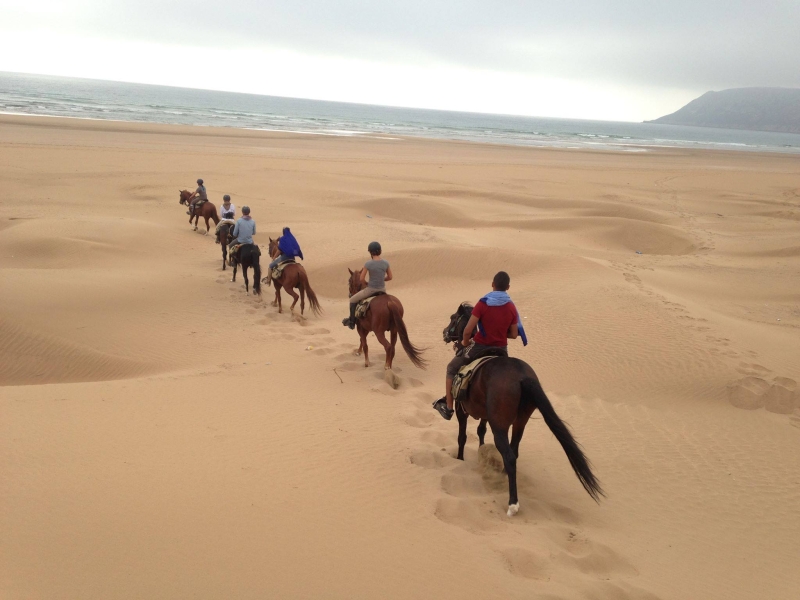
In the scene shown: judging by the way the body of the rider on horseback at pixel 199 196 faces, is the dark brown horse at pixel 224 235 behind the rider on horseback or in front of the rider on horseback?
behind

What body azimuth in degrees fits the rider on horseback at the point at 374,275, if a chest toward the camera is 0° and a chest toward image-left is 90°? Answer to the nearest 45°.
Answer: approximately 135°

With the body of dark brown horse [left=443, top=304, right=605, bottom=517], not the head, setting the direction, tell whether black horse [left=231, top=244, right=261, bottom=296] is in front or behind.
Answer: in front

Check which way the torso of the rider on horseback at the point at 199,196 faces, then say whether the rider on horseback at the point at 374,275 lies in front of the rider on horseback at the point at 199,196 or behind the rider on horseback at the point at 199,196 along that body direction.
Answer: behind

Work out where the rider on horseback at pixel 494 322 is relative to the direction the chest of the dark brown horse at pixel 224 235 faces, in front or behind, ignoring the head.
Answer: behind

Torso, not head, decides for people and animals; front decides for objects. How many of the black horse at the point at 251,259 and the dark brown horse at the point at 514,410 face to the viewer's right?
0

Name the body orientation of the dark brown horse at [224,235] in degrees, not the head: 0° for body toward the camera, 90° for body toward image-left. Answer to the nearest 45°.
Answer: approximately 180°

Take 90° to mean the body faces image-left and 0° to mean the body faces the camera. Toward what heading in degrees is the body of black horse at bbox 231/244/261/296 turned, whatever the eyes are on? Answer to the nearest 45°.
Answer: approximately 135°

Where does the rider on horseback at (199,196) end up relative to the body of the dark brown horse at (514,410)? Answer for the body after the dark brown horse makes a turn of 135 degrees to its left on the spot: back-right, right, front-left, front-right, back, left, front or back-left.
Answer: back-right

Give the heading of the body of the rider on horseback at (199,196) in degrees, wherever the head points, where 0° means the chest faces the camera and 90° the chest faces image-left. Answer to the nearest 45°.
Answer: approximately 135°

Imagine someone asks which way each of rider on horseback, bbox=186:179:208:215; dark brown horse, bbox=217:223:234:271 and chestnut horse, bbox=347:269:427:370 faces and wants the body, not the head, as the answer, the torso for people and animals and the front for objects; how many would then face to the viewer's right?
0

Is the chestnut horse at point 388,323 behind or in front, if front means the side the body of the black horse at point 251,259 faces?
behind

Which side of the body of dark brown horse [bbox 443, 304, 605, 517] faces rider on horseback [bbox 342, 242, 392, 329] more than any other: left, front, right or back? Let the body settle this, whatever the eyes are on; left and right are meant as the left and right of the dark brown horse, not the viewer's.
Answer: front
